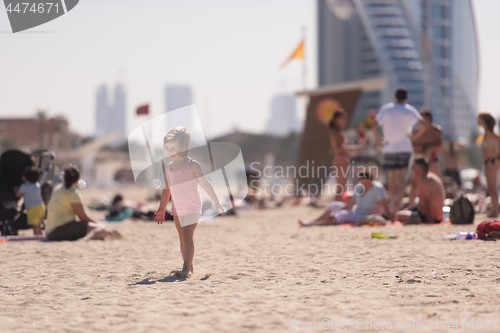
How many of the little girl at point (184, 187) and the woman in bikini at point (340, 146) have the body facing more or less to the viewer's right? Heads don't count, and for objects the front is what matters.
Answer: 1

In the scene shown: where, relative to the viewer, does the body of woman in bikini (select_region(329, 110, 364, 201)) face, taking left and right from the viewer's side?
facing to the right of the viewer

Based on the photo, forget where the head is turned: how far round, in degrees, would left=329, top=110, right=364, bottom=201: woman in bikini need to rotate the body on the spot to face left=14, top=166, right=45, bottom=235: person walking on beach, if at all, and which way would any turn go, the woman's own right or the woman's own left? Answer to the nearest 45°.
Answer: approximately 135° to the woman's own right

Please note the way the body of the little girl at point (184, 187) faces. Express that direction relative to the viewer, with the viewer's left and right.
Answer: facing the viewer and to the left of the viewer

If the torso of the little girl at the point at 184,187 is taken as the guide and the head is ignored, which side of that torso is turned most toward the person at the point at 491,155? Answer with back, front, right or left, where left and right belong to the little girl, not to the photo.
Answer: back

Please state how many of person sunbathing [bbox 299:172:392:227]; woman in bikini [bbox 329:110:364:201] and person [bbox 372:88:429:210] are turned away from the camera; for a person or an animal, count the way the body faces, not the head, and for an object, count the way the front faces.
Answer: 1

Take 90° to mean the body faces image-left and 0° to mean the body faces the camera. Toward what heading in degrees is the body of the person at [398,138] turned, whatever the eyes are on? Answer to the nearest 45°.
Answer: approximately 180°

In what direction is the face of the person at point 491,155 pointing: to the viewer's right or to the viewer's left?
to the viewer's left

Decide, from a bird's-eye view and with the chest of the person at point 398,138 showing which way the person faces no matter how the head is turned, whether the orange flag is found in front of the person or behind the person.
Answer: in front

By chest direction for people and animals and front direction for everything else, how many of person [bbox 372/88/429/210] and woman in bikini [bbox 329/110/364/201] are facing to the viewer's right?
1
